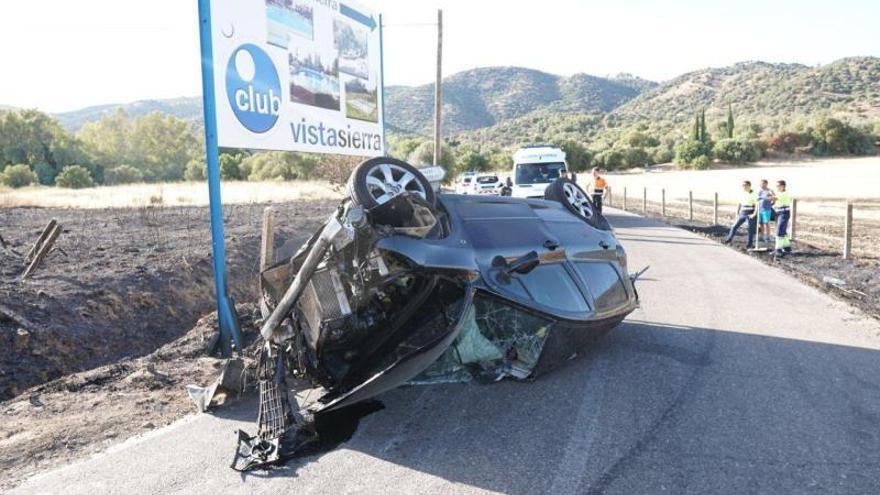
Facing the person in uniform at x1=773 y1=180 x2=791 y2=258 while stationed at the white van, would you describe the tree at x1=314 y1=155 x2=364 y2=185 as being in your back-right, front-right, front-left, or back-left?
back-right

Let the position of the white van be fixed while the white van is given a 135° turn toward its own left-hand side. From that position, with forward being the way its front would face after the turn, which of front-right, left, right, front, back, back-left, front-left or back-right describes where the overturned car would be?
back-right

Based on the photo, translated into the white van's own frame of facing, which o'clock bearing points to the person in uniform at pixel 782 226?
The person in uniform is roughly at 11 o'clock from the white van.

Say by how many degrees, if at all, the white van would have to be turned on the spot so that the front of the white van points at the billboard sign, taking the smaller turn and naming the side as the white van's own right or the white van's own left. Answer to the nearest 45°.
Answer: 0° — it already faces it

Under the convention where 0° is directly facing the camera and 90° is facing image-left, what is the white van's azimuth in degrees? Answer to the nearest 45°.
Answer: approximately 0°

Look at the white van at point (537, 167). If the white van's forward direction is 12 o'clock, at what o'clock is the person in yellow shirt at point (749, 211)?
The person in yellow shirt is roughly at 11 o'clock from the white van.

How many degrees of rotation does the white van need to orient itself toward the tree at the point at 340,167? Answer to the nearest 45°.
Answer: approximately 90° to its right
